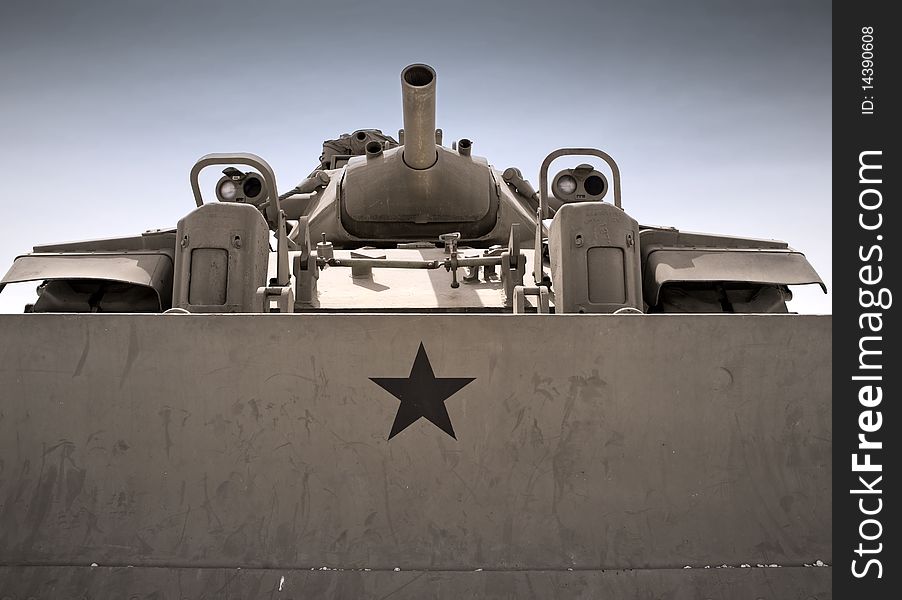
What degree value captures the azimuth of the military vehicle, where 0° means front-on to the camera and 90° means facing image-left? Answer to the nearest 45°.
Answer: approximately 0°
